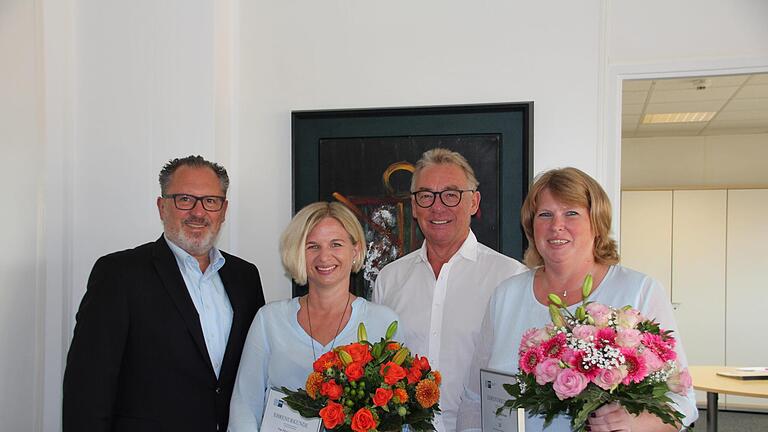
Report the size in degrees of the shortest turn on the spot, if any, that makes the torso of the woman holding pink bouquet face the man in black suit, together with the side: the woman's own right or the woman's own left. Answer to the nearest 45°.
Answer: approximately 90° to the woman's own right

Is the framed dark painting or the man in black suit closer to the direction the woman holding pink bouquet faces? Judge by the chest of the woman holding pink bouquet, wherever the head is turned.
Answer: the man in black suit

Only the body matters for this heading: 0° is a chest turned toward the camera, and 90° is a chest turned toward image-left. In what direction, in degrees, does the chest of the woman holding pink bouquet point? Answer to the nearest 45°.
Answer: approximately 0°

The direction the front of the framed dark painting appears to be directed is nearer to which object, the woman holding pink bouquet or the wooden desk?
the woman holding pink bouquet

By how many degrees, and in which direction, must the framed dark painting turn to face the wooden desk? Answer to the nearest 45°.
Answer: approximately 135° to its left

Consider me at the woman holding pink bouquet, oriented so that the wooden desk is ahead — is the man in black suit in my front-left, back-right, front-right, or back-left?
back-left

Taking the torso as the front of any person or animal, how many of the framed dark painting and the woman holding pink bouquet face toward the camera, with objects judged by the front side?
2
